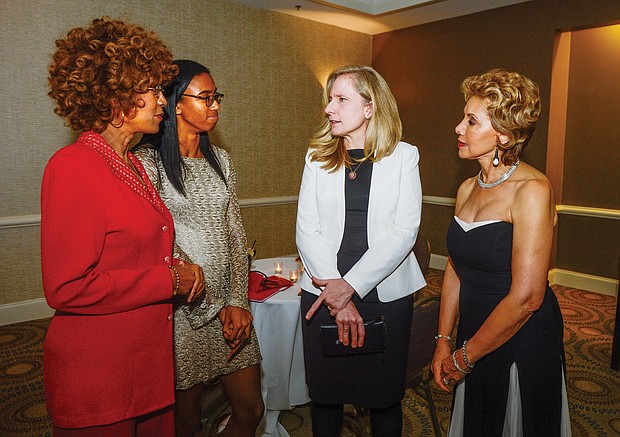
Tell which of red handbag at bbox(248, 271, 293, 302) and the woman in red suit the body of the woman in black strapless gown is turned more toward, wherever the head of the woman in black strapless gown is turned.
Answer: the woman in red suit

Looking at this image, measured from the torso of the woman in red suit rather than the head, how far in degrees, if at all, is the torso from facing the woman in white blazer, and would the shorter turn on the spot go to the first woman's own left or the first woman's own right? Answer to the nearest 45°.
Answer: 0° — they already face them

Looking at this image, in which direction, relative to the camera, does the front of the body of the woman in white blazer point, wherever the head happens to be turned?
toward the camera

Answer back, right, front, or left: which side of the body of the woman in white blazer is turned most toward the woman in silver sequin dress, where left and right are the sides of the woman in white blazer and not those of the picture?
right

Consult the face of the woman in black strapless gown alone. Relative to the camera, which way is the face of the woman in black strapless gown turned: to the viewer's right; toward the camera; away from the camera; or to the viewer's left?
to the viewer's left

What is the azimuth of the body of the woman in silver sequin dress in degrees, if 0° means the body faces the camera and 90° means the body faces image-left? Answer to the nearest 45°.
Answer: approximately 315°

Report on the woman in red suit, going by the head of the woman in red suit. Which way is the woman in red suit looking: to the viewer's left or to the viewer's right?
to the viewer's right

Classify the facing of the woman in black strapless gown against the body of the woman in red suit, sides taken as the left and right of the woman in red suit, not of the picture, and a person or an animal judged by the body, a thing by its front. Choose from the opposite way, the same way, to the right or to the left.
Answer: the opposite way

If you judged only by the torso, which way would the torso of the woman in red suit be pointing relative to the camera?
to the viewer's right

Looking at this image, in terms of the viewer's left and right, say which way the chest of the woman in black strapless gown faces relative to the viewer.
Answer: facing the viewer and to the left of the viewer

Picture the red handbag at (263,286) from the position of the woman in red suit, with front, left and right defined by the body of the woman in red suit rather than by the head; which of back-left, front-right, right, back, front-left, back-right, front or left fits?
front-left

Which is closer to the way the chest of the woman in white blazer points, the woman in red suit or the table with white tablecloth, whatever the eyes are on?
the woman in red suit

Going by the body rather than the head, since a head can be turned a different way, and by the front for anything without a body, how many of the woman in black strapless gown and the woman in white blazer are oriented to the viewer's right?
0
